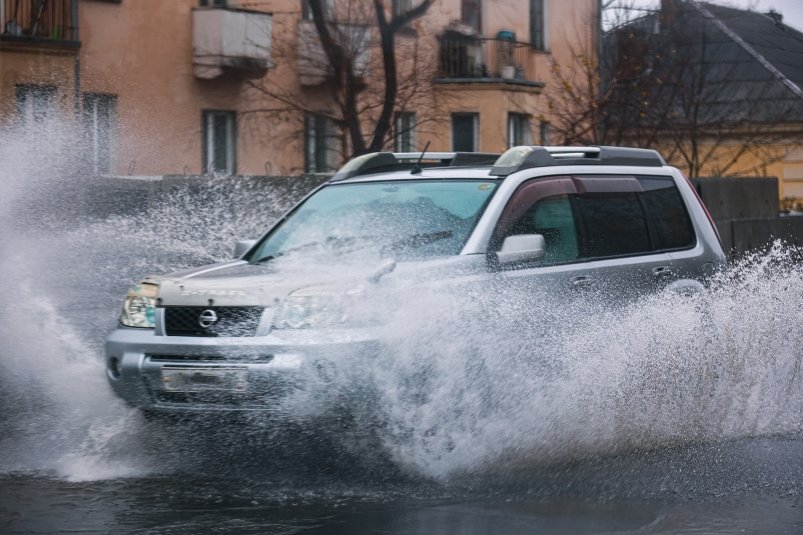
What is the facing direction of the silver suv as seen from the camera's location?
facing the viewer and to the left of the viewer

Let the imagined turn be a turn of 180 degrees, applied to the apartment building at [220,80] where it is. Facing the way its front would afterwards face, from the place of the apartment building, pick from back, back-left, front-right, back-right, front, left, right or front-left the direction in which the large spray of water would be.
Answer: back

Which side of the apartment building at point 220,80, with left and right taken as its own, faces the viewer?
front

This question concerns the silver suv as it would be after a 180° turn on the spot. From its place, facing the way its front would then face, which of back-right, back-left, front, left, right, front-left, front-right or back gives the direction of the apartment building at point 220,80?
front-left

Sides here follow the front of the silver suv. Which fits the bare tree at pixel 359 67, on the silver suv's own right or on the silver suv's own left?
on the silver suv's own right
